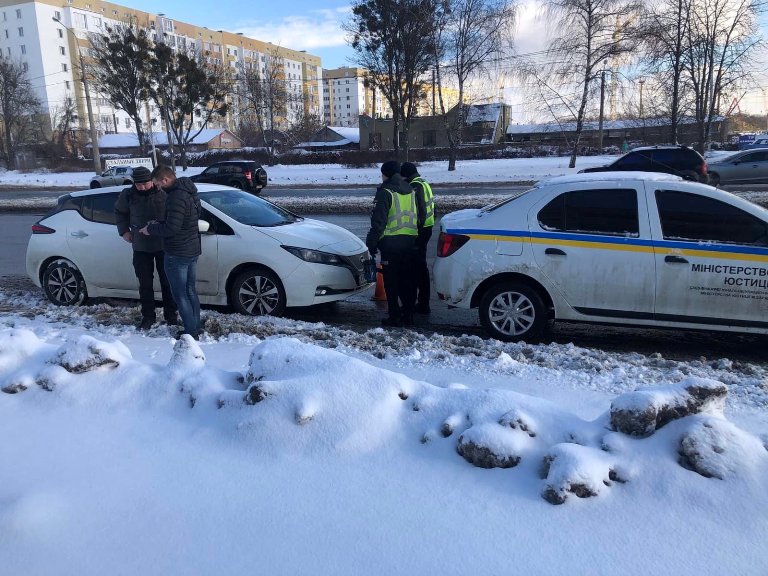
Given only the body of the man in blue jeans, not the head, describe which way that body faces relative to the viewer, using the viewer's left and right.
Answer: facing to the left of the viewer

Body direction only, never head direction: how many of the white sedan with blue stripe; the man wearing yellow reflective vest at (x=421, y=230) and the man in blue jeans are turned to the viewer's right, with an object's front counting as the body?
1

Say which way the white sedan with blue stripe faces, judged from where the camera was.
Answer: facing to the right of the viewer

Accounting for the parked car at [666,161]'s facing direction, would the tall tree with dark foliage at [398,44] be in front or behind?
in front

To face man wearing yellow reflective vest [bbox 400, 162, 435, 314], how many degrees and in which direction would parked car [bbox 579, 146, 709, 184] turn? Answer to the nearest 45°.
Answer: approximately 90° to its left

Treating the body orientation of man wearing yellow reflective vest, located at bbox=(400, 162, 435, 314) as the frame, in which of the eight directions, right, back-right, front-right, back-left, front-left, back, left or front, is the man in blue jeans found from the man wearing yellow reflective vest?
front-left

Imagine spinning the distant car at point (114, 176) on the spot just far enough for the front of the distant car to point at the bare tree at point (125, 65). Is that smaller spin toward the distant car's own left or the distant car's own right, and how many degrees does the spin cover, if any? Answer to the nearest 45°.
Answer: approximately 90° to the distant car's own right

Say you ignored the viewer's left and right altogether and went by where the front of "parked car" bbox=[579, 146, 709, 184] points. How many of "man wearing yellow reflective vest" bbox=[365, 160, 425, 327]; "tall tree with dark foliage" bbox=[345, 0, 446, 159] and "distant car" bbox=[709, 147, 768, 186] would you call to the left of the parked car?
1

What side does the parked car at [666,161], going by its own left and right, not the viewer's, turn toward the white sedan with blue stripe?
left

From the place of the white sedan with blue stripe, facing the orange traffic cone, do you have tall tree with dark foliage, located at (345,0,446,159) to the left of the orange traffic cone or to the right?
right

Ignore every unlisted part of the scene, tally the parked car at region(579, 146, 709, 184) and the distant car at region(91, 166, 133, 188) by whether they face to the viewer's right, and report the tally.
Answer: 0

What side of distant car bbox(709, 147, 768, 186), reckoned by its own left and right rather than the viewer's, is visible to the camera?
left

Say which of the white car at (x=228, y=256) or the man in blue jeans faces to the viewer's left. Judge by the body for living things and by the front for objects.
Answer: the man in blue jeans

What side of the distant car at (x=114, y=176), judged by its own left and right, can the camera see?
left

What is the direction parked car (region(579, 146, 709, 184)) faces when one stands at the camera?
facing to the left of the viewer

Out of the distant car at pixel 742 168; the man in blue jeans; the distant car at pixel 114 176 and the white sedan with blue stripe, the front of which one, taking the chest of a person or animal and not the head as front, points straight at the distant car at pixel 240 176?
the distant car at pixel 742 168

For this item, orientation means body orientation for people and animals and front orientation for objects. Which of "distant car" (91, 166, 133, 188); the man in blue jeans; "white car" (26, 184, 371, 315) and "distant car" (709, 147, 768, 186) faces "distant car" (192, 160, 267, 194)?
"distant car" (709, 147, 768, 186)
